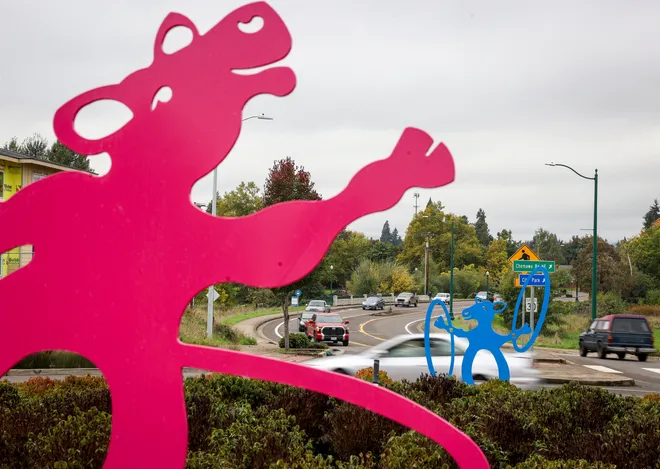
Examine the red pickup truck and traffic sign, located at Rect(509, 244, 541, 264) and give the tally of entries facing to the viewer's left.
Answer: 0

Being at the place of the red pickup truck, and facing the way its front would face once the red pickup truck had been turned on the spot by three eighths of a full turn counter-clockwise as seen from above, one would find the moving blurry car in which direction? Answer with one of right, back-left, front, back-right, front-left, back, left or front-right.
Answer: back

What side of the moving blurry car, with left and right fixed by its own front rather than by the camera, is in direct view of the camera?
left

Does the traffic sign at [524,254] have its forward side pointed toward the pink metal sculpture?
yes

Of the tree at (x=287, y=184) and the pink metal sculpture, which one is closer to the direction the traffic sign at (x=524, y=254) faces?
the pink metal sculpture

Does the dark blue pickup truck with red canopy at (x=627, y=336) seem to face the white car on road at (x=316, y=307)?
yes

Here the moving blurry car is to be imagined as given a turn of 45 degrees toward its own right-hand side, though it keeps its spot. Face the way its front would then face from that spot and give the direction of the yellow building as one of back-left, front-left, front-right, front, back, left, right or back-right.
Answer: front

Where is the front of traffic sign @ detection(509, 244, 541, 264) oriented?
toward the camera

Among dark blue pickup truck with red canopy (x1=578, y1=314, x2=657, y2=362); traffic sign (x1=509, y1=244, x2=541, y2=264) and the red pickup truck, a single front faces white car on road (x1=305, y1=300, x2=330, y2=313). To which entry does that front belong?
the dark blue pickup truck with red canopy

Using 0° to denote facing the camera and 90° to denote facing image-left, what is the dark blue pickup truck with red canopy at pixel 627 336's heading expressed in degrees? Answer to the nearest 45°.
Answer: approximately 135°

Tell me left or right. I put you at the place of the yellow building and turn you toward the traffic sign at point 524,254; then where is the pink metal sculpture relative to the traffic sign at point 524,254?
right

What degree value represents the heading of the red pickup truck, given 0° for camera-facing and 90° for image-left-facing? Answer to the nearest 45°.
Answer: approximately 315°

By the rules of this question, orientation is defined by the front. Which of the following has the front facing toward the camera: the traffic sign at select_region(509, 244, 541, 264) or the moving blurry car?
the traffic sign

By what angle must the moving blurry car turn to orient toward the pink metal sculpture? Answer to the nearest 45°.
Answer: approximately 90° to its left

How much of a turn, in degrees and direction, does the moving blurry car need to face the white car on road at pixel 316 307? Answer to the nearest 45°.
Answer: approximately 90° to its right

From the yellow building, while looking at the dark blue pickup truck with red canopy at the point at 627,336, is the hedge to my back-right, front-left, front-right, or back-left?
front-right

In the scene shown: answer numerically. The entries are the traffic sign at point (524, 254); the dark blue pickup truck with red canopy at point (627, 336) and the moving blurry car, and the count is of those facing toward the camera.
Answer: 1

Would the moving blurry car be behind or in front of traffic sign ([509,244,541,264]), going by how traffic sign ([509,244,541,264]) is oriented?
in front

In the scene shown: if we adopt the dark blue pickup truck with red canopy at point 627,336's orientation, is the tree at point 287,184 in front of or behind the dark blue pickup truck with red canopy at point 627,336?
in front
